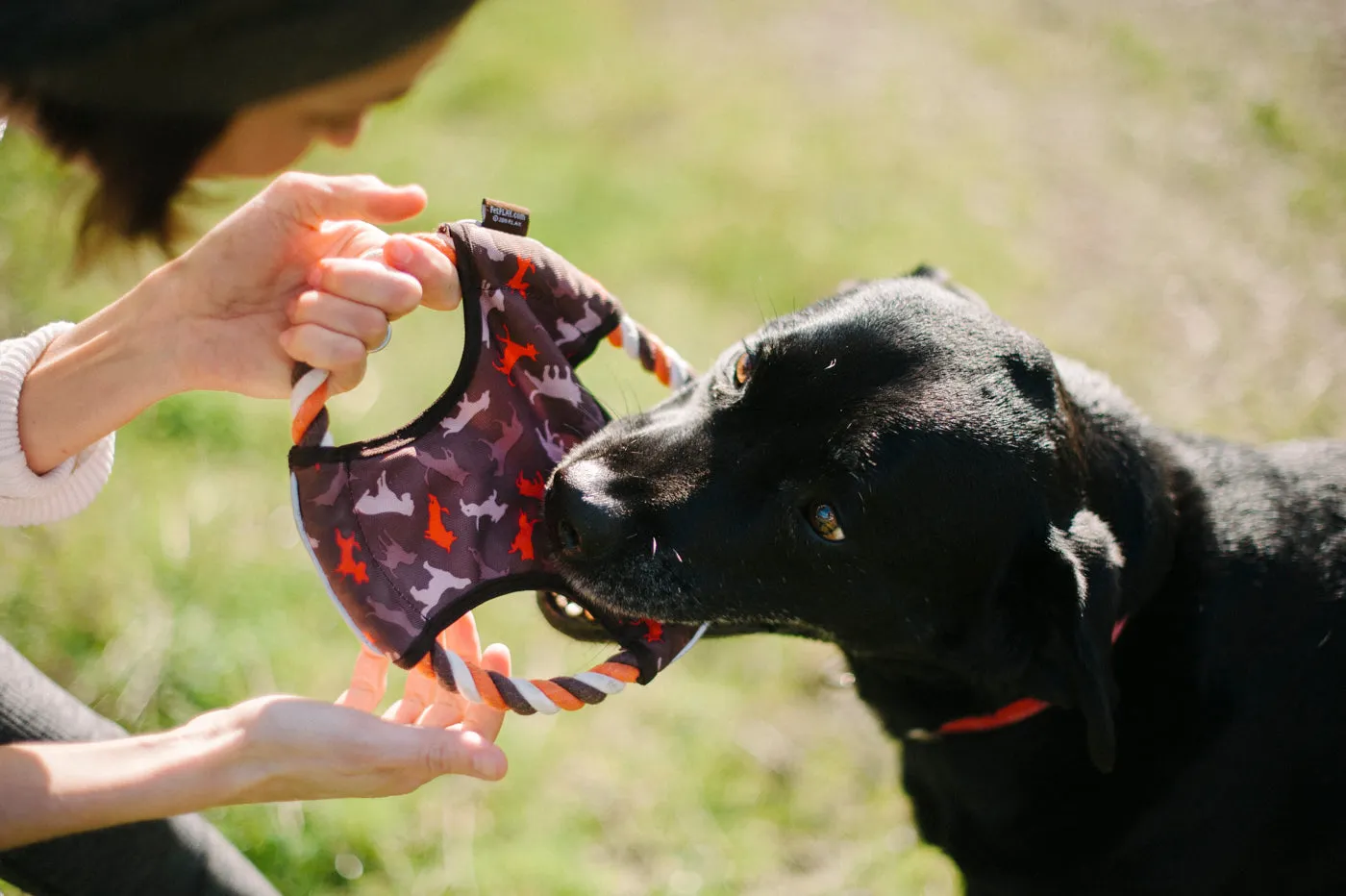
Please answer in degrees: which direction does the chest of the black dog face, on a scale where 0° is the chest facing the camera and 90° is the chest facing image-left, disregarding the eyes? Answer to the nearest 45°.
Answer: approximately 90°
